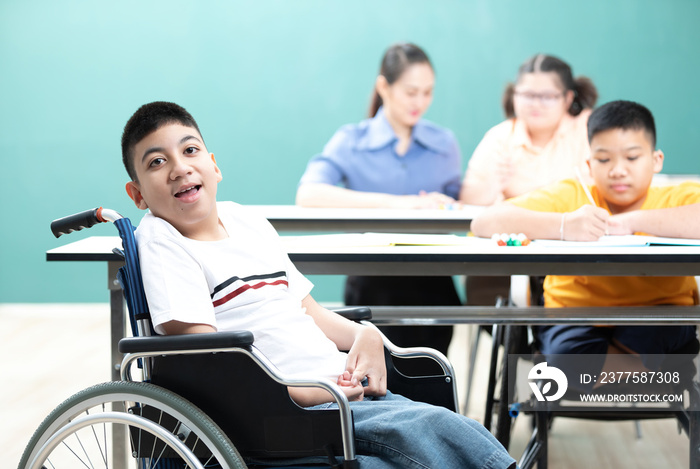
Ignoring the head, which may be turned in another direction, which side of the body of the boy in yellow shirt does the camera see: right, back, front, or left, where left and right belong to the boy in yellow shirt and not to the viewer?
front

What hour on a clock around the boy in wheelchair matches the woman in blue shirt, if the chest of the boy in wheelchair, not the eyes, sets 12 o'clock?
The woman in blue shirt is roughly at 8 o'clock from the boy in wheelchair.

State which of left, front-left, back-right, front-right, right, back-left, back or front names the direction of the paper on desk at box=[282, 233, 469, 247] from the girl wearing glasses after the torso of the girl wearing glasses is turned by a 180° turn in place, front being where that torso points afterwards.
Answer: back

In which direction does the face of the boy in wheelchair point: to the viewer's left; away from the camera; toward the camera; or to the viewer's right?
toward the camera

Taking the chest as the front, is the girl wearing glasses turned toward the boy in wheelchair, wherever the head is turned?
yes

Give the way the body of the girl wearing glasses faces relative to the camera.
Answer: toward the camera

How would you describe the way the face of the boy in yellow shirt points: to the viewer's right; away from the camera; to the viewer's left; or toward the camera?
toward the camera

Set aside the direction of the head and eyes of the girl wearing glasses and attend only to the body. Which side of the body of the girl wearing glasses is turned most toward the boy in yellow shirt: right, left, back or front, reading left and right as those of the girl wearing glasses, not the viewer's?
front

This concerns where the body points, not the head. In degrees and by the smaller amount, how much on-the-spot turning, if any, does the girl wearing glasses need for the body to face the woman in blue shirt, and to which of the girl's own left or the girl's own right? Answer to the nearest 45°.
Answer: approximately 45° to the girl's own right

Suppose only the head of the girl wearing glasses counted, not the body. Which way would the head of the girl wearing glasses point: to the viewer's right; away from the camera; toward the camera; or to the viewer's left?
toward the camera

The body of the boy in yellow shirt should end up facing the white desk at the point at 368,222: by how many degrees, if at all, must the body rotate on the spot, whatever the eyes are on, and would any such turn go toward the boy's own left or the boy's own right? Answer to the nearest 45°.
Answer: approximately 135° to the boy's own right

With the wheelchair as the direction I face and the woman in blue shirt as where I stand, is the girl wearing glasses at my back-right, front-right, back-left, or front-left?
back-left

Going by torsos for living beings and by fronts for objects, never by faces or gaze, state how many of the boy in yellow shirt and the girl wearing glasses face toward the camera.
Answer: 2

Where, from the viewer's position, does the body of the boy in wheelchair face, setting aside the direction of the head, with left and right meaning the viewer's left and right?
facing the viewer and to the right of the viewer

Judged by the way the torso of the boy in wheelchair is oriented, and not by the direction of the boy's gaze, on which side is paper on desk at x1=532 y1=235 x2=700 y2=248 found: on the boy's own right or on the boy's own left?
on the boy's own left
